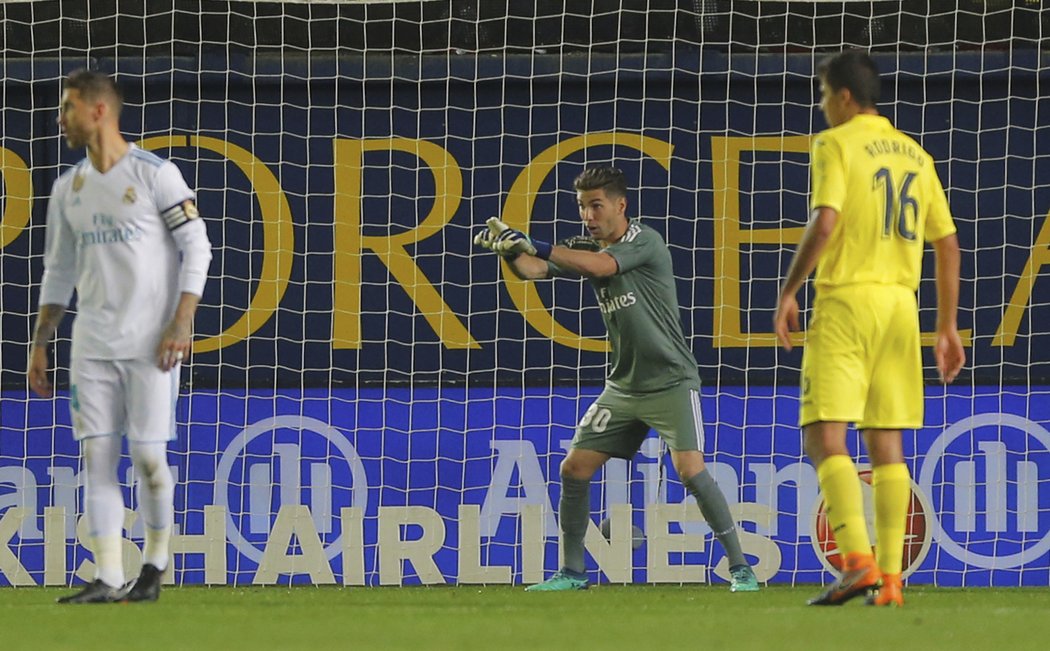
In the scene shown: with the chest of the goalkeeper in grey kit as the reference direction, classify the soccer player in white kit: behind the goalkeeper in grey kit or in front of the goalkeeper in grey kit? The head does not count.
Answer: in front

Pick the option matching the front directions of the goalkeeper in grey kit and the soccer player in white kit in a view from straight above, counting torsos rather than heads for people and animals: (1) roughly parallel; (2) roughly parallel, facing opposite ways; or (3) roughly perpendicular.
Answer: roughly parallel

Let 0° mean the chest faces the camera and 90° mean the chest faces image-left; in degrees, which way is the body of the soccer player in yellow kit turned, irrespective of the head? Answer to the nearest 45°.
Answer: approximately 135°

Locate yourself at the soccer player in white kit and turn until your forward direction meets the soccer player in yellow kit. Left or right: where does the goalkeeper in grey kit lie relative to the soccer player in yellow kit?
left

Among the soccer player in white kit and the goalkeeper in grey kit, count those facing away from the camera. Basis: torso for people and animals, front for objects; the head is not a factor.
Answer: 0

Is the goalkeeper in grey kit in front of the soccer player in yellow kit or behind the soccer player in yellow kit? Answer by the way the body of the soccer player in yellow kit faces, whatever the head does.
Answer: in front

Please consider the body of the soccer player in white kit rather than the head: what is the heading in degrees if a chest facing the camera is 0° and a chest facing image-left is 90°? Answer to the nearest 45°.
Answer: approximately 45°

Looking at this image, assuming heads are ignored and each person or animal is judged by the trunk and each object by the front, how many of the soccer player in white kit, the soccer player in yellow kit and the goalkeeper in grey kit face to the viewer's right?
0

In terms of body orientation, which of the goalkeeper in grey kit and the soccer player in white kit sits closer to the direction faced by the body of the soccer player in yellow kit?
the goalkeeper in grey kit

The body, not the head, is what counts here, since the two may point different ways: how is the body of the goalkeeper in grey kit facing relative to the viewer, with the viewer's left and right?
facing the viewer and to the left of the viewer

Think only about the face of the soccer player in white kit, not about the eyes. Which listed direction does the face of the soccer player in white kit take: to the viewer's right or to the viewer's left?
to the viewer's left

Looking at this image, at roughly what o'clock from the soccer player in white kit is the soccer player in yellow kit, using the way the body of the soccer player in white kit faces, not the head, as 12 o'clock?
The soccer player in yellow kit is roughly at 8 o'clock from the soccer player in white kit.
